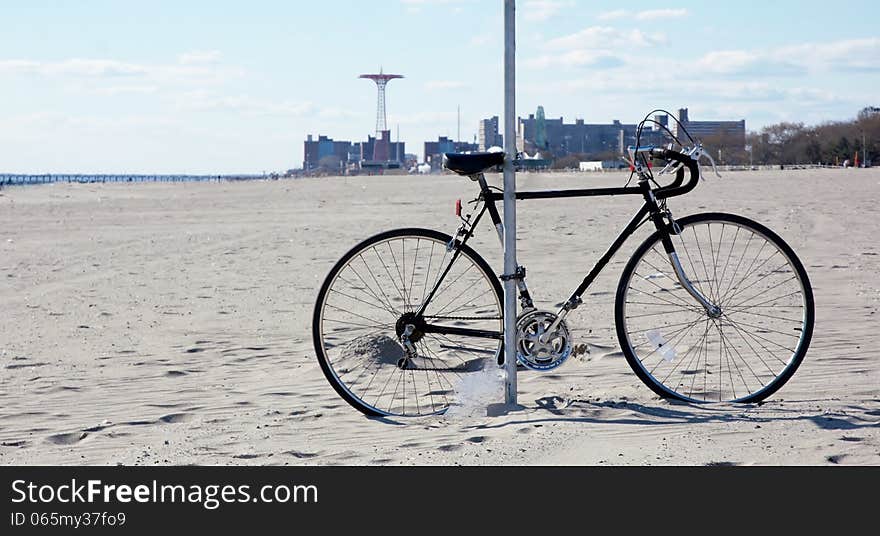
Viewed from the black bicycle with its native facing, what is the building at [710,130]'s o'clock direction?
The building is roughly at 10 o'clock from the black bicycle.

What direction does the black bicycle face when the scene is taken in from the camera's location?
facing to the right of the viewer
